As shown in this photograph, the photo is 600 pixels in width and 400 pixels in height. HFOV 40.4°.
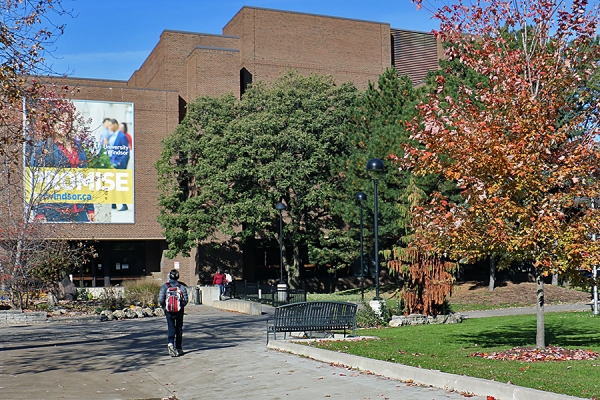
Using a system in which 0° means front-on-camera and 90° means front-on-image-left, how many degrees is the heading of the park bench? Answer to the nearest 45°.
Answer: approximately 45°

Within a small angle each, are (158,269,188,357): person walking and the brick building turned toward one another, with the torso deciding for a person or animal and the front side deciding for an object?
yes

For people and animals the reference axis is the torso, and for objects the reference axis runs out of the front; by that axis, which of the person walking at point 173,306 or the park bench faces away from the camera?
the person walking

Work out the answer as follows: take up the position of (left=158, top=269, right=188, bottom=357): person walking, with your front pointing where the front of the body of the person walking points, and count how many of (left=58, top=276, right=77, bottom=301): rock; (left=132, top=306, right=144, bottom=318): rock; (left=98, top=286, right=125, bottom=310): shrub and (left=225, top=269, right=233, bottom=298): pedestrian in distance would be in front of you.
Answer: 4

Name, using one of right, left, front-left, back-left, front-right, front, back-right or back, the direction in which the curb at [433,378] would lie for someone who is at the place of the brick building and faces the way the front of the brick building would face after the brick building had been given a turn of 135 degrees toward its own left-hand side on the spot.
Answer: back-right

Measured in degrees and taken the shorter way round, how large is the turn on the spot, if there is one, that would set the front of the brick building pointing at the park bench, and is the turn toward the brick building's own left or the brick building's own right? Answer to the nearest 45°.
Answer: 0° — it already faces it

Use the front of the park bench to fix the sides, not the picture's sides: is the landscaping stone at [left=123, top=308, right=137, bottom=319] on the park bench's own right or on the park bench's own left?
on the park bench's own right

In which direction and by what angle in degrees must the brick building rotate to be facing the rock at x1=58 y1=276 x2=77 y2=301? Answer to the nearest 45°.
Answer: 0° — it already faces it

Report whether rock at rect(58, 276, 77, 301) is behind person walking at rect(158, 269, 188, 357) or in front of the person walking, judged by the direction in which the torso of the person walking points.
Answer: in front

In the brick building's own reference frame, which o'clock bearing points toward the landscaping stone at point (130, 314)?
The landscaping stone is roughly at 12 o'clock from the brick building.

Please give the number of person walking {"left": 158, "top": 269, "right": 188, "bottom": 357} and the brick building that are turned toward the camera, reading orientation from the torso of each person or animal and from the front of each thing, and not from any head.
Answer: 1

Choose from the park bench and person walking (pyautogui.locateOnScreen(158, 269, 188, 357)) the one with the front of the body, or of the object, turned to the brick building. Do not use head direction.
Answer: the person walking

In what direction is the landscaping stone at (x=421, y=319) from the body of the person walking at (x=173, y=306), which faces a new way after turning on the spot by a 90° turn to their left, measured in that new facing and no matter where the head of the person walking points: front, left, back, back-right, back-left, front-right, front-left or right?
back-right

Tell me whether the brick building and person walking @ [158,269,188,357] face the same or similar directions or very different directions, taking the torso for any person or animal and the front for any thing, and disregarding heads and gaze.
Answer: very different directions

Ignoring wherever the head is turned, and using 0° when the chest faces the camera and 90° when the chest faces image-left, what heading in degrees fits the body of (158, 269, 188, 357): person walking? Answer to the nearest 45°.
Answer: approximately 180°

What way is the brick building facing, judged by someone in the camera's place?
facing the viewer

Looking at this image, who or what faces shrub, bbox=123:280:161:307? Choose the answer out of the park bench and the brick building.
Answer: the brick building

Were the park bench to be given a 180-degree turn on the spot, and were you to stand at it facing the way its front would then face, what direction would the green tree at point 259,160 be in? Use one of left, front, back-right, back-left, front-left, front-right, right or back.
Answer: front-left

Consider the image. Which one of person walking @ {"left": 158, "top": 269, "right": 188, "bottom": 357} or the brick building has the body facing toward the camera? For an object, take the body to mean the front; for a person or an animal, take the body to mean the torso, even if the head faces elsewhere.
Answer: the brick building

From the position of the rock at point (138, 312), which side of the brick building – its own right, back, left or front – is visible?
front
